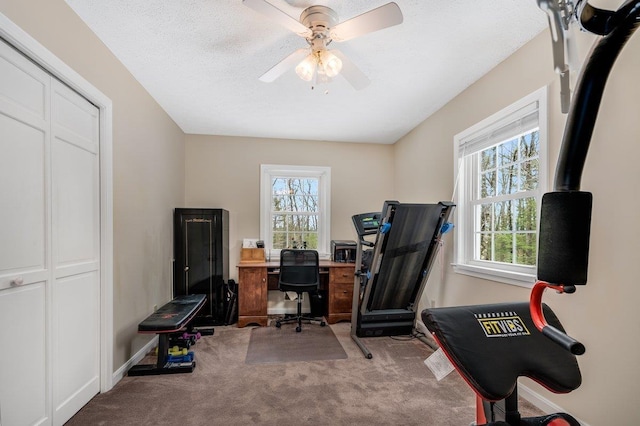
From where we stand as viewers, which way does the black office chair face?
facing away from the viewer

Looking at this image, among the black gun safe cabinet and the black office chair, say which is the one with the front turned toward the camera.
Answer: the black gun safe cabinet

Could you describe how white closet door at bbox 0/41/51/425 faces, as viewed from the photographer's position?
facing the viewer and to the right of the viewer

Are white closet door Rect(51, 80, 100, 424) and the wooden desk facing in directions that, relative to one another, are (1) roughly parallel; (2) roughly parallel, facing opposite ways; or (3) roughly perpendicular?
roughly perpendicular

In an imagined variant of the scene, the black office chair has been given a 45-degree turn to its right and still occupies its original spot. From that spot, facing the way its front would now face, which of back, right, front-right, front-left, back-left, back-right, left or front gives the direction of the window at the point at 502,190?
right

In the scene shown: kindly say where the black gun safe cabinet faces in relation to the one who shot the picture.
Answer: facing the viewer

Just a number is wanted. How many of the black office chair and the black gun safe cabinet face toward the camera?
1

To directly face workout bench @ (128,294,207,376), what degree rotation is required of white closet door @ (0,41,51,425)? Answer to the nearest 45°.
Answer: approximately 90° to its left

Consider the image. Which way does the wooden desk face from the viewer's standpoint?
toward the camera

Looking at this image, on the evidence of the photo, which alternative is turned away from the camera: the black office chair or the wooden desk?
the black office chair

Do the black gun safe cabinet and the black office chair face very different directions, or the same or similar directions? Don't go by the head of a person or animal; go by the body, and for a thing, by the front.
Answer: very different directions

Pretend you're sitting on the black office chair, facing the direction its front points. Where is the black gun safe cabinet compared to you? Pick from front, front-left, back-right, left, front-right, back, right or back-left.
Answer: left

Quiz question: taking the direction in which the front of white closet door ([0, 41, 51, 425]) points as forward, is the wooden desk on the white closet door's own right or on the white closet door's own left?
on the white closet door's own left

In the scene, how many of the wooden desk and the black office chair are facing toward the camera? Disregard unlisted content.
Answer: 1

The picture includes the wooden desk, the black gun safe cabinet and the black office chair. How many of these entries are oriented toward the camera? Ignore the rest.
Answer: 2

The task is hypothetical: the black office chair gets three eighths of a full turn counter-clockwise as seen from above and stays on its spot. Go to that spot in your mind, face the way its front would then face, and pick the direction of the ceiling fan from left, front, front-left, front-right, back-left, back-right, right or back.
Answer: front-left

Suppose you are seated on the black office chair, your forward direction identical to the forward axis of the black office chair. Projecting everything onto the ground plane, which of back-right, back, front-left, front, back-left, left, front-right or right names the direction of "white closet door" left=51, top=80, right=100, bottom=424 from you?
back-left
